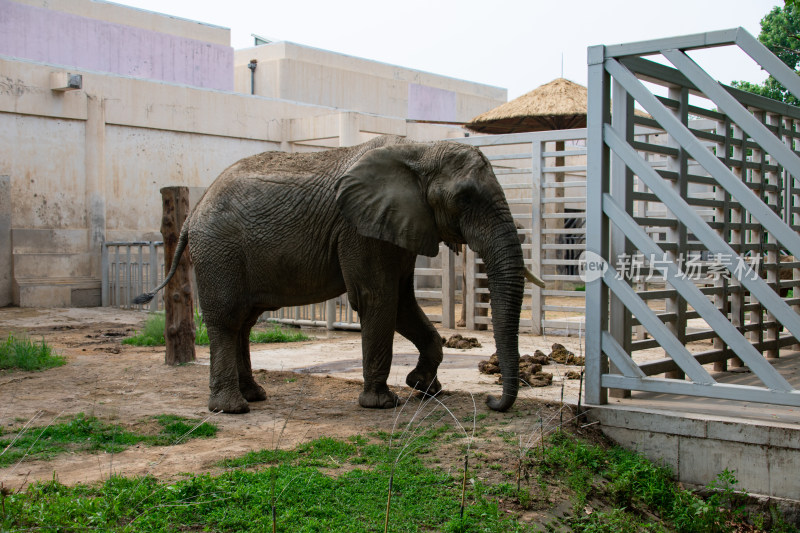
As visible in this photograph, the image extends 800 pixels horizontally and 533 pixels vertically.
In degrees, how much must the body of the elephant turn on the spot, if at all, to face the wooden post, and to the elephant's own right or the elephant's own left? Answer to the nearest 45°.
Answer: approximately 135° to the elephant's own left

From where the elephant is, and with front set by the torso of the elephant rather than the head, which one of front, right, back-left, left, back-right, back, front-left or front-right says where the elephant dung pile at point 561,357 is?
front-left

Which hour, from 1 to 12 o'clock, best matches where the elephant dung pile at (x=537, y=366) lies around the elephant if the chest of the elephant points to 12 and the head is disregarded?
The elephant dung pile is roughly at 11 o'clock from the elephant.

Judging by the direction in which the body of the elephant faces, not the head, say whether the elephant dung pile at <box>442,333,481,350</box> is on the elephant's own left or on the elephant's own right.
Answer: on the elephant's own left

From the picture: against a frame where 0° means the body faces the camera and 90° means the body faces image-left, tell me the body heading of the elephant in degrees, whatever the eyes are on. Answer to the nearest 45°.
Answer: approximately 270°

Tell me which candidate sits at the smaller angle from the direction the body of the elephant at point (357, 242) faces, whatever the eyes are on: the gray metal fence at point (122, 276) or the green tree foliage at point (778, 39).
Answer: the green tree foliage

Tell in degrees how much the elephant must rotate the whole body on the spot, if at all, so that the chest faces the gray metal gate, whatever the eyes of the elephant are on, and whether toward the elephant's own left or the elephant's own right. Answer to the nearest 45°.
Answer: approximately 45° to the elephant's own right
